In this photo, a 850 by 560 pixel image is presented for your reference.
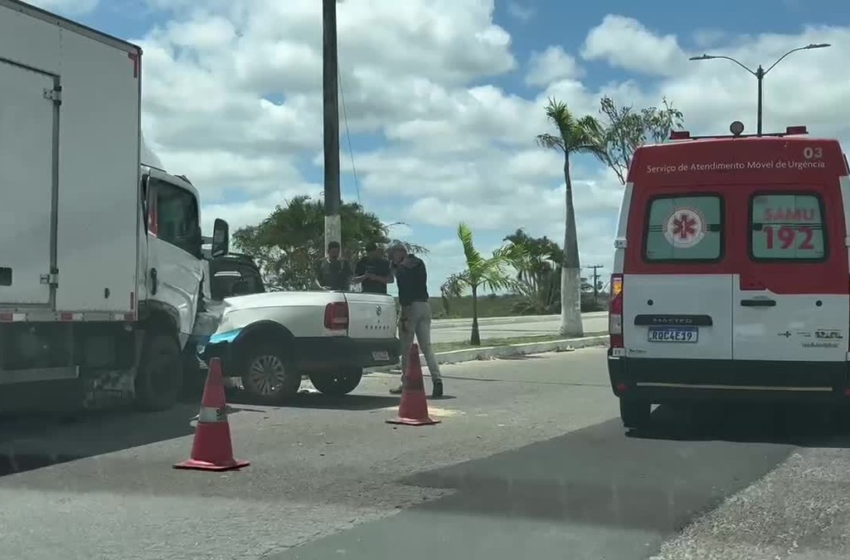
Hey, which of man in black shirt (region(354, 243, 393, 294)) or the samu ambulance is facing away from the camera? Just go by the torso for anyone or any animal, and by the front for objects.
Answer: the samu ambulance

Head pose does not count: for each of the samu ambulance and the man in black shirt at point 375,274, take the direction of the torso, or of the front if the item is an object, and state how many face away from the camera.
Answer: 1

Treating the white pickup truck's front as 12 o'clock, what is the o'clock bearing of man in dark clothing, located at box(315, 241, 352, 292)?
The man in dark clothing is roughly at 2 o'clock from the white pickup truck.

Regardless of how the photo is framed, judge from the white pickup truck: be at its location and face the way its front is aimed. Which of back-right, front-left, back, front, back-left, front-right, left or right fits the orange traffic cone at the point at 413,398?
back

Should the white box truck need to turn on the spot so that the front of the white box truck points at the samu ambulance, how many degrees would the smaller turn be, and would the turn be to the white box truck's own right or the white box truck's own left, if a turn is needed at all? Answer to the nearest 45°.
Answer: approximately 45° to the white box truck's own right

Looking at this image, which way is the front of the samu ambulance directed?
away from the camera

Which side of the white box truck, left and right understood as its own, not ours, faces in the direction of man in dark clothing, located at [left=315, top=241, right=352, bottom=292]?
front

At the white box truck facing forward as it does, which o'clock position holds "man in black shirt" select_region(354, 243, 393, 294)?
The man in black shirt is roughly at 12 o'clock from the white box truck.

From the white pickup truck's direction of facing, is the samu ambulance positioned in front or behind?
behind

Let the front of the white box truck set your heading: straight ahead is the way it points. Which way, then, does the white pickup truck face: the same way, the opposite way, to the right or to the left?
to the left

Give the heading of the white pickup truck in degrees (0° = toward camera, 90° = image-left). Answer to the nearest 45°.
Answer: approximately 135°

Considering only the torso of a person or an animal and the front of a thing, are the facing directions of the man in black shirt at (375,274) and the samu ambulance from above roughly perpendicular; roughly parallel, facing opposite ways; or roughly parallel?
roughly parallel, facing opposite ways

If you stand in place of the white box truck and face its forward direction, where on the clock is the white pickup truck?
The white pickup truck is roughly at 12 o'clock from the white box truck.

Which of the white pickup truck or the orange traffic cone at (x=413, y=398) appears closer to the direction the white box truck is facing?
the white pickup truck

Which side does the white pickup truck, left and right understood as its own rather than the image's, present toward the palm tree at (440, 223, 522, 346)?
right

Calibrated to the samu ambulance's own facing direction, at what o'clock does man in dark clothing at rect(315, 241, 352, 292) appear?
The man in dark clothing is roughly at 10 o'clock from the samu ambulance.

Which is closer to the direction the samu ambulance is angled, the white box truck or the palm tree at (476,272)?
the palm tree

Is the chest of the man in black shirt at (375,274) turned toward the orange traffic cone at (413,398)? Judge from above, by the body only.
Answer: yes

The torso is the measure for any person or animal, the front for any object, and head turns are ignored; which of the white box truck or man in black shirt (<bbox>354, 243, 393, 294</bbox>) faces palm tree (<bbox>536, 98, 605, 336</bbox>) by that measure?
the white box truck
